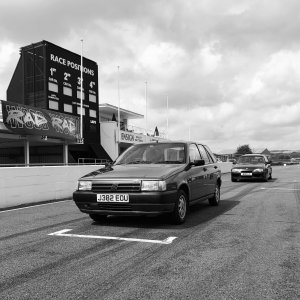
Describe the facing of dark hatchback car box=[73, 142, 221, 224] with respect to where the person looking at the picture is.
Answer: facing the viewer and to the left of the viewer

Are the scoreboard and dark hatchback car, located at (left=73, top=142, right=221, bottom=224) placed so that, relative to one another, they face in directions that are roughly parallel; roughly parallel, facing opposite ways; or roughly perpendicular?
roughly perpendicular

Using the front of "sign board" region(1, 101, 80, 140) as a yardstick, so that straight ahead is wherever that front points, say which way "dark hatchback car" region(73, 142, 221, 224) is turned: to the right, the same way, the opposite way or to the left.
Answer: to the right

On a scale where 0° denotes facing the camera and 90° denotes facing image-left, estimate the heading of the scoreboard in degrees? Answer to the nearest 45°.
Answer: approximately 315°

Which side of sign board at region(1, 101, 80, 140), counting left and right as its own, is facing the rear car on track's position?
front

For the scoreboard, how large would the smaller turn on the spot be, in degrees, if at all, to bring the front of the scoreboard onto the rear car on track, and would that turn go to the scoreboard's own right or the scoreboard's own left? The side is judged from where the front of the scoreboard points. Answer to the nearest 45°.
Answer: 0° — it already faces it

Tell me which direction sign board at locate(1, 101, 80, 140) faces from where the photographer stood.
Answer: facing the viewer and to the right of the viewer

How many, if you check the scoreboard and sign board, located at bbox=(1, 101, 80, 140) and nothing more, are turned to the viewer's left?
0

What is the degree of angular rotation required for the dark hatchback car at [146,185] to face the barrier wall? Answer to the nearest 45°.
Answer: approximately 90° to its right
